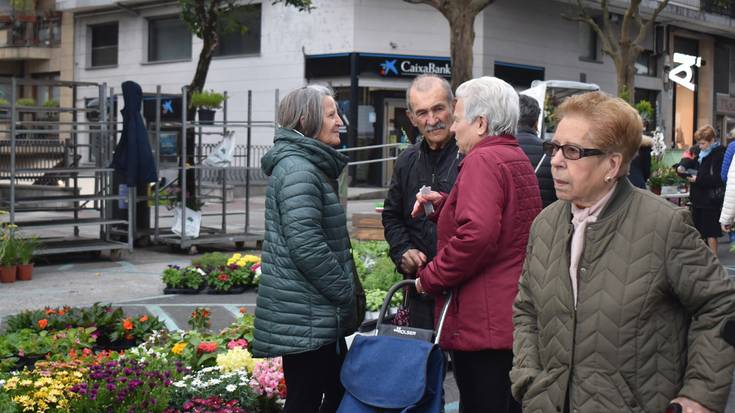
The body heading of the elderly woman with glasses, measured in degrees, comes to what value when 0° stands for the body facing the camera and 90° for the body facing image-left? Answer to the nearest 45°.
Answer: approximately 45°

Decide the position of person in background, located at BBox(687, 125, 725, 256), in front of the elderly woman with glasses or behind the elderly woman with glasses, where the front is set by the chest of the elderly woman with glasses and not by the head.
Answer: behind

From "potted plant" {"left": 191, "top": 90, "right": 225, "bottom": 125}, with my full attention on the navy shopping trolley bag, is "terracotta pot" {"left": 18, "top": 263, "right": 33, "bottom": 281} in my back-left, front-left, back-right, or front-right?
front-right

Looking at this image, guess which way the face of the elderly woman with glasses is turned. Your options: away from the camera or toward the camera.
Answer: toward the camera

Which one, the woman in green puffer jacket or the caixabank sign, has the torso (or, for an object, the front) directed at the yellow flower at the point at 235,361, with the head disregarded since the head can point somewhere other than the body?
the caixabank sign

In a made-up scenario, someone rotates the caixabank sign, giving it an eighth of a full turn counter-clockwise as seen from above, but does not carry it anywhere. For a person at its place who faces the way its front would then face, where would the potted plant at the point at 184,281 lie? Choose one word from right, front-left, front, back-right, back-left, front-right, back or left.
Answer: front-right

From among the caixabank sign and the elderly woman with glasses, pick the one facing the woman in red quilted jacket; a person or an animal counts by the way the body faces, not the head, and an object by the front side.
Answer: the caixabank sign

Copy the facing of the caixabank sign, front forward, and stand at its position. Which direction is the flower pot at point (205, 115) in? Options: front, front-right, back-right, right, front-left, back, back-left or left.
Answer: front

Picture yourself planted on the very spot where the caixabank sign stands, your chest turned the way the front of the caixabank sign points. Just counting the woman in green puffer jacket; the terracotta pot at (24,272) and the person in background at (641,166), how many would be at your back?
0

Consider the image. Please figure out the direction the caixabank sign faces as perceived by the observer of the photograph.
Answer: facing the viewer

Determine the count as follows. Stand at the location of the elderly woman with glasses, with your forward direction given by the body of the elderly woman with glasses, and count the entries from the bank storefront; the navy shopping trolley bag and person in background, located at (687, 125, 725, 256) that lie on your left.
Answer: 0

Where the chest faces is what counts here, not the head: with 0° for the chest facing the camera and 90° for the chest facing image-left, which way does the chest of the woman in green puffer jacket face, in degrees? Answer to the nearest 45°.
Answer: approximately 270°

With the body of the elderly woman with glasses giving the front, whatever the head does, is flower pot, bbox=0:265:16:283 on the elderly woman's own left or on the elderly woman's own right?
on the elderly woman's own right

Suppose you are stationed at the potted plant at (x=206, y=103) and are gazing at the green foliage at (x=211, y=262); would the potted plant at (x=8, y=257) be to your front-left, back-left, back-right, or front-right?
front-right

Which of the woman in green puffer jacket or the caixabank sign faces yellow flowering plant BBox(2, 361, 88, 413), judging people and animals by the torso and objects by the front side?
the caixabank sign

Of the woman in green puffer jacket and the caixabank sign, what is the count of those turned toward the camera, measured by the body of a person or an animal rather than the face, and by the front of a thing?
1

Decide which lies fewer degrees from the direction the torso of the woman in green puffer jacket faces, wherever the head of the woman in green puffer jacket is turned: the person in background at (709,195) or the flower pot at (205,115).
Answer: the person in background

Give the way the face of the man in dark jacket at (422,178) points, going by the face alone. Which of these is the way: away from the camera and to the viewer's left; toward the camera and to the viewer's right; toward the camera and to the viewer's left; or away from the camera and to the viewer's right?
toward the camera and to the viewer's right
